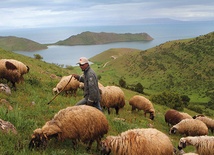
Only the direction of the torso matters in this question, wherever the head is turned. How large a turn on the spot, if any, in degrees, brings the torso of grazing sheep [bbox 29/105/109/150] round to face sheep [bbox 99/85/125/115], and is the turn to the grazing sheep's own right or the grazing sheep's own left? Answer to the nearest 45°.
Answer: approximately 90° to the grazing sheep's own right

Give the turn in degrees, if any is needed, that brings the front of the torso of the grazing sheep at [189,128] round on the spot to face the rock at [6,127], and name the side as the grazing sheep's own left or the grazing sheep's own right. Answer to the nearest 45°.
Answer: approximately 45° to the grazing sheep's own left

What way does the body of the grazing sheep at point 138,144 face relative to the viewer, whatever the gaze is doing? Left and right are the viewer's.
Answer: facing to the left of the viewer

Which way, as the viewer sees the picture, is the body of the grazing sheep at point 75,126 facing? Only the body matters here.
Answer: to the viewer's left

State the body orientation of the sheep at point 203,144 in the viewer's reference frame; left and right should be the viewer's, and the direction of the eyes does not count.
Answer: facing to the left of the viewer

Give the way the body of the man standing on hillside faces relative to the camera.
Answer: to the viewer's left

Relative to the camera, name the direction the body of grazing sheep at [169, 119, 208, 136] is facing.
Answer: to the viewer's left
